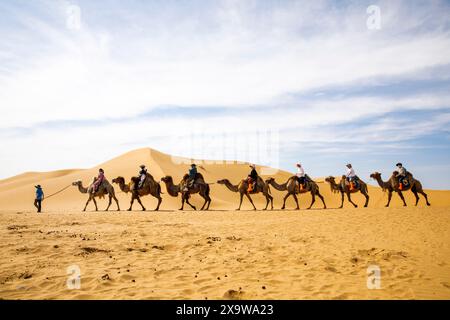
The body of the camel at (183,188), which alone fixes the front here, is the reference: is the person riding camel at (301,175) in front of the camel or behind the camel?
behind

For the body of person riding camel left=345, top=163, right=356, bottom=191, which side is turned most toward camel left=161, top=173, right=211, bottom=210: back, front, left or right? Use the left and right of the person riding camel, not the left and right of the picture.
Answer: front

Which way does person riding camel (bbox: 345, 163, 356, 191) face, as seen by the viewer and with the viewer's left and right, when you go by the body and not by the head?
facing to the left of the viewer

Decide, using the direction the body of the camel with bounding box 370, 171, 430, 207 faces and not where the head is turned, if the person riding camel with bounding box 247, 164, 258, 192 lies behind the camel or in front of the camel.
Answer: in front

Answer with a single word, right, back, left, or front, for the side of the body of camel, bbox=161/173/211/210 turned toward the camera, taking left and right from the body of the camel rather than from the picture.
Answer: left

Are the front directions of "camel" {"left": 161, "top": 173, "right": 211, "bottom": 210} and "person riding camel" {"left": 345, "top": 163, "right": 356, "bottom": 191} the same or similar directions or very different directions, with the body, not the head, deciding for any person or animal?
same or similar directions

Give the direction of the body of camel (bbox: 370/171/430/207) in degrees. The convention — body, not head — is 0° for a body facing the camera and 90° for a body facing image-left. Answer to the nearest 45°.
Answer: approximately 90°

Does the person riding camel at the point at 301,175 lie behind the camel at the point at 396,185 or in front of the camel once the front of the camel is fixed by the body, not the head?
in front

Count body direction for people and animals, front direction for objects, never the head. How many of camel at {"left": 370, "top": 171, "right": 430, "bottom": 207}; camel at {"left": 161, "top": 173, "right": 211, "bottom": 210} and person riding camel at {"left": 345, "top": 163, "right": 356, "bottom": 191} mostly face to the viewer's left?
3

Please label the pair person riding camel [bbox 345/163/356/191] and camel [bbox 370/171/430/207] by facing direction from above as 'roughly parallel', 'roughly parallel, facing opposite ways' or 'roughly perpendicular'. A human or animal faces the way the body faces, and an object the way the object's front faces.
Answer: roughly parallel

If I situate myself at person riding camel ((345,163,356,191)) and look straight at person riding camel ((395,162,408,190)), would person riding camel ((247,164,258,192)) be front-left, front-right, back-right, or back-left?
back-right

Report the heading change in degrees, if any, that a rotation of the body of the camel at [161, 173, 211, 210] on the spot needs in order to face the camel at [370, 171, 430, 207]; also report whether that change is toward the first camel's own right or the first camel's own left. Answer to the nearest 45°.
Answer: approximately 180°
